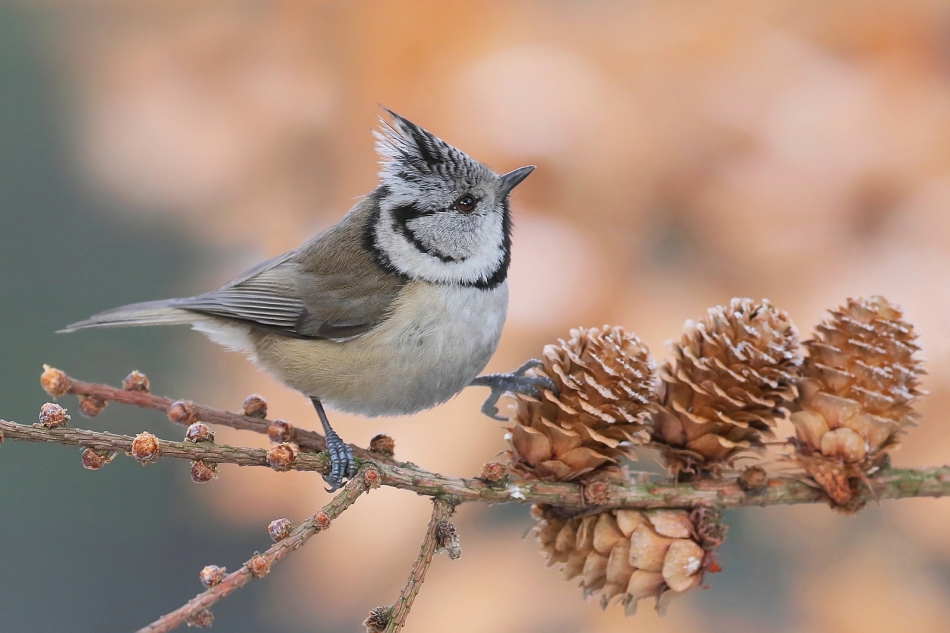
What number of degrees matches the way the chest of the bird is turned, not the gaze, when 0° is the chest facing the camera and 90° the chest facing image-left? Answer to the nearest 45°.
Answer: approximately 270°

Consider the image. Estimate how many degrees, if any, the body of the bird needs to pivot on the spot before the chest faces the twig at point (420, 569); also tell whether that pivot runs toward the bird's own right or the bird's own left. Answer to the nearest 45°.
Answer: approximately 90° to the bird's own right
